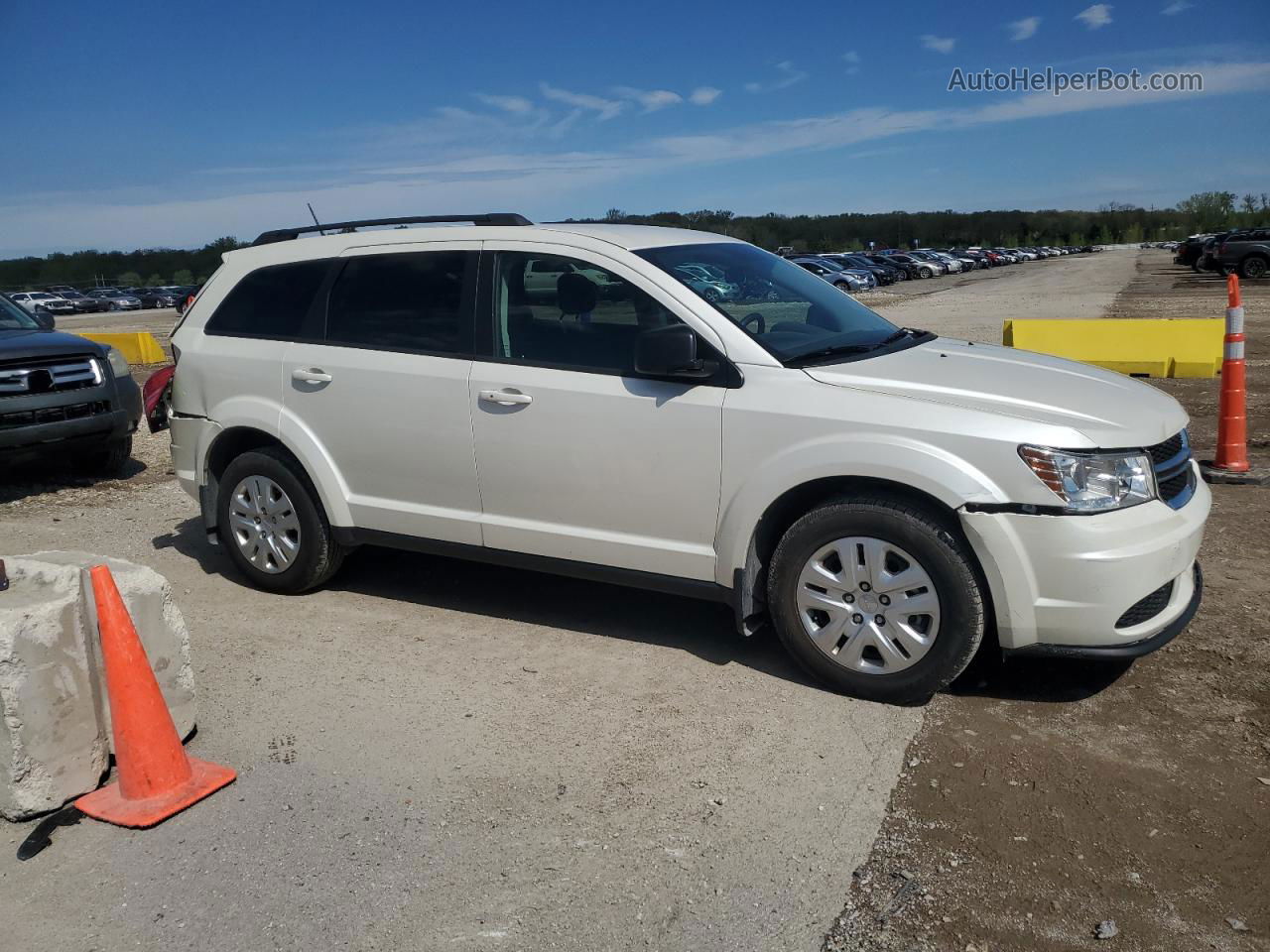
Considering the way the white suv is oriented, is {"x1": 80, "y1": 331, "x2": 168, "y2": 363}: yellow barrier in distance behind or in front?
behind

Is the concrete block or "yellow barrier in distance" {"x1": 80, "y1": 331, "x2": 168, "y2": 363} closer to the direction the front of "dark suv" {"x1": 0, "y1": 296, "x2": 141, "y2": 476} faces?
the concrete block

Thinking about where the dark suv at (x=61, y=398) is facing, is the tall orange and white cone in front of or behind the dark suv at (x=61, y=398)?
in front

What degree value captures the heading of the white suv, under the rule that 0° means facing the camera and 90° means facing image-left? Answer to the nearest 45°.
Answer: approximately 315°

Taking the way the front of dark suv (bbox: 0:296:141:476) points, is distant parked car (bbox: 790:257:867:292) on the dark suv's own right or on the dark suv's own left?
on the dark suv's own left

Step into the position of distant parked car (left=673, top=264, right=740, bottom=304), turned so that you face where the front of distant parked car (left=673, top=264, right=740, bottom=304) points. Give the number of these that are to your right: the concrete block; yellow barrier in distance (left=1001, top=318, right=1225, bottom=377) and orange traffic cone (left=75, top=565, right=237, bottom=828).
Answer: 3

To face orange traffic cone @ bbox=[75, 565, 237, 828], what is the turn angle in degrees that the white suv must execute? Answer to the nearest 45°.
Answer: approximately 90° to its right

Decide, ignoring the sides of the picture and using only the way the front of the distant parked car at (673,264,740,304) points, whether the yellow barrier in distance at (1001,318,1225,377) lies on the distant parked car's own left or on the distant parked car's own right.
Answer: on the distant parked car's own right

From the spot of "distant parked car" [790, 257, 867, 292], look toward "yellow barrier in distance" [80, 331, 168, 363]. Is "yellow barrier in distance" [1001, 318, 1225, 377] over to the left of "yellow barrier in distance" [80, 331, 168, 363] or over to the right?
left

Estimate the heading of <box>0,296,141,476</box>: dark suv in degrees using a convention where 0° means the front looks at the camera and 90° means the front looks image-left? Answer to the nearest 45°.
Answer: approximately 315°
